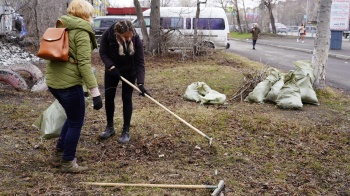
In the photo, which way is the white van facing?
to the viewer's left

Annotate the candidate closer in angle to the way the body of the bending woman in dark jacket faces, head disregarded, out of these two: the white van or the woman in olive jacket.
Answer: the woman in olive jacket

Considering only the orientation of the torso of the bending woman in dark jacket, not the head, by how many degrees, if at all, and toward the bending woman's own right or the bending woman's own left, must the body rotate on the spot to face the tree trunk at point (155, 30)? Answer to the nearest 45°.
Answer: approximately 180°

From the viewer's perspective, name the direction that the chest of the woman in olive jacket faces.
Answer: to the viewer's right

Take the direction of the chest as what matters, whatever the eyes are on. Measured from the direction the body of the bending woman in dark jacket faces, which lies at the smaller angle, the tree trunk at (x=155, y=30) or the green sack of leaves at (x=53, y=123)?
the green sack of leaves

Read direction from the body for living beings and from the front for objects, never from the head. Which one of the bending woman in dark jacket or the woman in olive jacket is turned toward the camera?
the bending woman in dark jacket

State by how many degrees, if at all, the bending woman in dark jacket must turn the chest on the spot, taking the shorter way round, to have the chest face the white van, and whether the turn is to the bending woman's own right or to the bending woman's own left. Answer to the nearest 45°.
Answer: approximately 180°

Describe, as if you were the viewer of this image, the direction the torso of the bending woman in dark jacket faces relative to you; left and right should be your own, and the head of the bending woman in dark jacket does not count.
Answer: facing the viewer

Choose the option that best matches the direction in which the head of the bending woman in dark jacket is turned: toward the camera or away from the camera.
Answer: toward the camera
